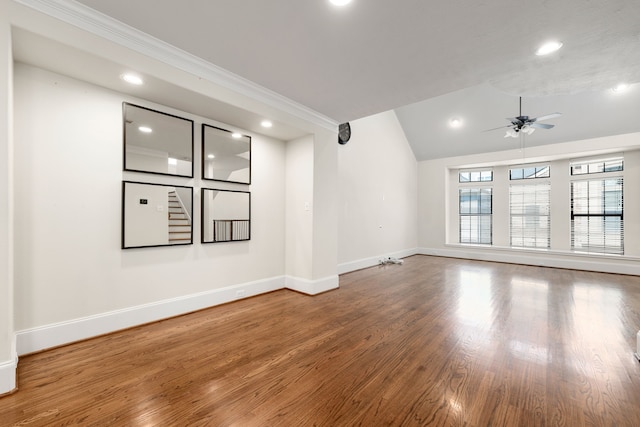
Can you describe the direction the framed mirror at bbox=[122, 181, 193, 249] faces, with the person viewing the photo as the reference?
facing the viewer and to the right of the viewer

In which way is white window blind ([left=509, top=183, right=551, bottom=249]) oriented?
toward the camera

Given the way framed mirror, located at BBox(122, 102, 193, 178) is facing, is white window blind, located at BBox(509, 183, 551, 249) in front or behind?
in front

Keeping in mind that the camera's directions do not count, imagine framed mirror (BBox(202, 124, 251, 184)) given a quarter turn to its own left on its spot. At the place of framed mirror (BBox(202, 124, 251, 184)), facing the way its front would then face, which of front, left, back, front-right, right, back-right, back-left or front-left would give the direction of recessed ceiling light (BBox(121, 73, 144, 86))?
back

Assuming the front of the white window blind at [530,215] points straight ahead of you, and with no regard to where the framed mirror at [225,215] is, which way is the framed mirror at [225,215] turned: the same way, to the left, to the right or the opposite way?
to the left

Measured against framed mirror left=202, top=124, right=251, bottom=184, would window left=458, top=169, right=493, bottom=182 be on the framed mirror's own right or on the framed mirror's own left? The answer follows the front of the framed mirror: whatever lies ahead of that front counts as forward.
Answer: on the framed mirror's own left

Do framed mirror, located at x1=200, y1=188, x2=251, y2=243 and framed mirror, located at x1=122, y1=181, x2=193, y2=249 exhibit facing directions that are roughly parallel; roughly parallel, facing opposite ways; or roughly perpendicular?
roughly parallel

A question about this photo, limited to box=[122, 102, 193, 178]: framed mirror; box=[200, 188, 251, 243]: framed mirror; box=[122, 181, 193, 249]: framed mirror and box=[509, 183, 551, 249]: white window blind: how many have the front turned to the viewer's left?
0

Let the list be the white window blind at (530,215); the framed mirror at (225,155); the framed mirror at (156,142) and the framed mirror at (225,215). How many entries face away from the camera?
0

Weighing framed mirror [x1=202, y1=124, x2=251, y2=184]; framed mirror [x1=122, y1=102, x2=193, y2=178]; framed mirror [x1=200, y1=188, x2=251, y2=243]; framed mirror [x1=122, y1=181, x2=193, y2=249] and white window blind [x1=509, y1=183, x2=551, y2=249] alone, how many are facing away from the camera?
0

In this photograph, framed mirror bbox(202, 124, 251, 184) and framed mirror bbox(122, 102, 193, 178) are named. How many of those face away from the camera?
0

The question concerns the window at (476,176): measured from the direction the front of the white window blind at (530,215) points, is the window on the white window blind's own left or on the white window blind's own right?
on the white window blind's own right
